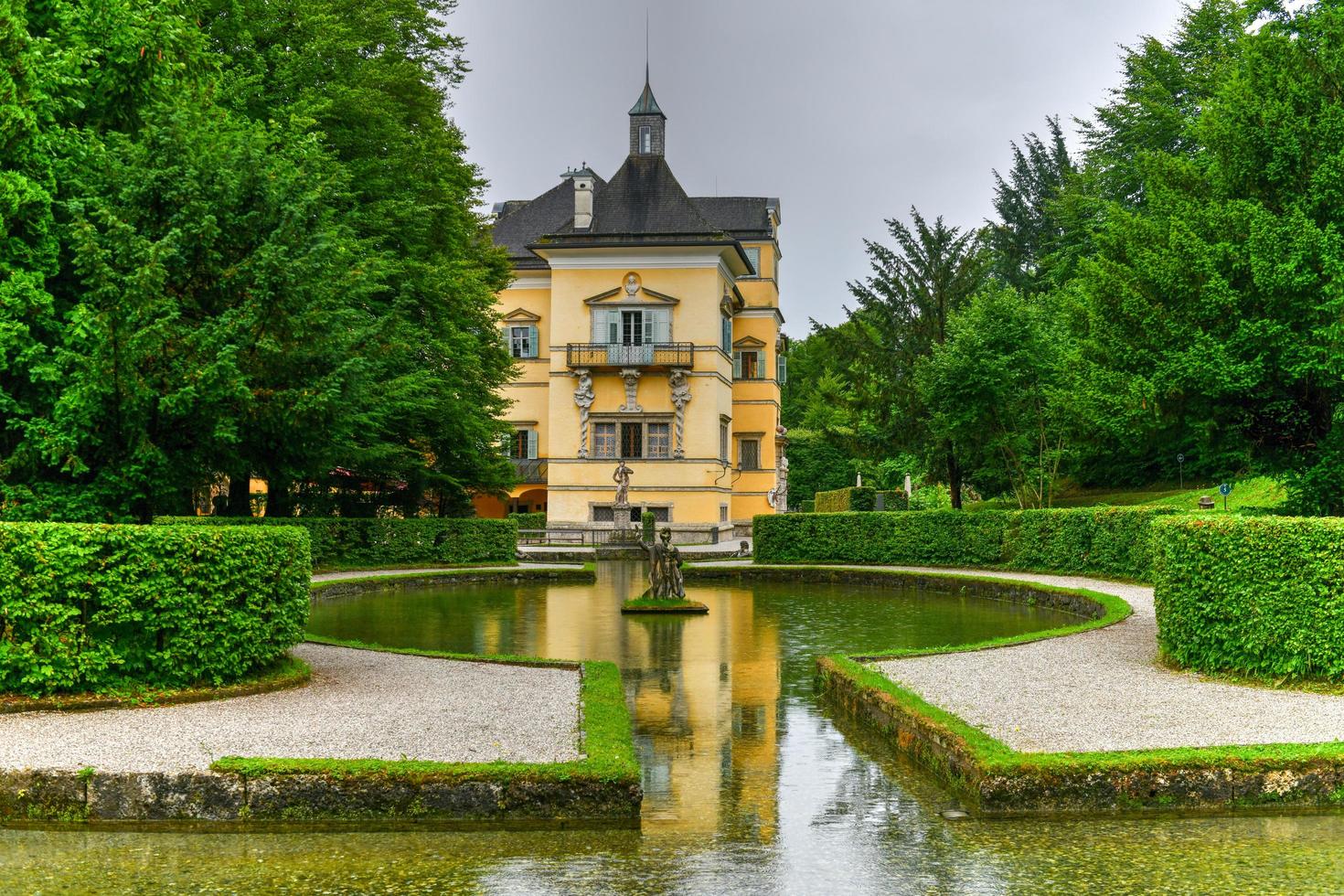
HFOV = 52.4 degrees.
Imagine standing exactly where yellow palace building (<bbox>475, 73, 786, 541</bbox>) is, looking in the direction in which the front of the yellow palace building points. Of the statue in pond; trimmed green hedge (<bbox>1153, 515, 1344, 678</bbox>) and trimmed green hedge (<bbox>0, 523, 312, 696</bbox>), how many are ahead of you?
3

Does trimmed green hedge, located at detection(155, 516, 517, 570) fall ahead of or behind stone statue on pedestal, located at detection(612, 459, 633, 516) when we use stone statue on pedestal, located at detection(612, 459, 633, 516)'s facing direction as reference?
ahead

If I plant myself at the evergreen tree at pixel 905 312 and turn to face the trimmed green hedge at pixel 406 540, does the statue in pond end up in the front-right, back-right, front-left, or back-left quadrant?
front-left

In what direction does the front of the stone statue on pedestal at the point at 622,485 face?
toward the camera

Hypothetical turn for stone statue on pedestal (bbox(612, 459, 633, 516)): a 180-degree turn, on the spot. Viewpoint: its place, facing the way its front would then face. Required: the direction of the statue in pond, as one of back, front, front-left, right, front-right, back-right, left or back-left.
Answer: back

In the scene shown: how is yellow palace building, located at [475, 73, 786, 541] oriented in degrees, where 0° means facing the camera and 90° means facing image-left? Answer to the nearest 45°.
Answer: approximately 0°

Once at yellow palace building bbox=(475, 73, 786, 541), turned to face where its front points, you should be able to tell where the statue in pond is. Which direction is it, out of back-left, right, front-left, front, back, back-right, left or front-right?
front

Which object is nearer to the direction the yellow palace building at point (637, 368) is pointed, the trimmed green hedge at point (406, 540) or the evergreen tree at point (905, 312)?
the trimmed green hedge

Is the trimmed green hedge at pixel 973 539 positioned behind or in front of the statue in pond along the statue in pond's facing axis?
behind

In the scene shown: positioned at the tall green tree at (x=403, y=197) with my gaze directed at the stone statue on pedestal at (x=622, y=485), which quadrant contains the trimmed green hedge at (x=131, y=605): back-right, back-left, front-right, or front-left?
back-right

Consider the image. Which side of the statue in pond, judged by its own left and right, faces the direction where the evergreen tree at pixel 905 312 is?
back

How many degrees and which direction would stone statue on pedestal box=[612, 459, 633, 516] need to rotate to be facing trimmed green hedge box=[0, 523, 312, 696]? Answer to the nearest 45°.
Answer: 0° — it already faces it

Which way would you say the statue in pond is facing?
toward the camera

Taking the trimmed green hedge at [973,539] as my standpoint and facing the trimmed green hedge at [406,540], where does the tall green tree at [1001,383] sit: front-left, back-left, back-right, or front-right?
back-right
